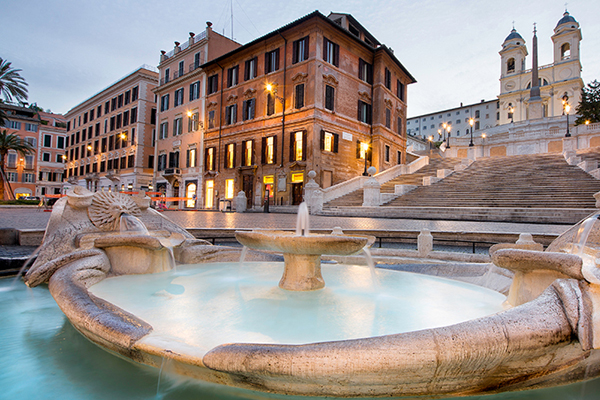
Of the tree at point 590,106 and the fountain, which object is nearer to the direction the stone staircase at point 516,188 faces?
the fountain

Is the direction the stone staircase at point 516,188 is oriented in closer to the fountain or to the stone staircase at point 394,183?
the fountain

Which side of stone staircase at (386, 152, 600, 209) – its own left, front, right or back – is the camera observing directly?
front

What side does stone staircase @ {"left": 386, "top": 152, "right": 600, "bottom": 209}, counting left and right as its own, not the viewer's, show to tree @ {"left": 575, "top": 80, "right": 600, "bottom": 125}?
back

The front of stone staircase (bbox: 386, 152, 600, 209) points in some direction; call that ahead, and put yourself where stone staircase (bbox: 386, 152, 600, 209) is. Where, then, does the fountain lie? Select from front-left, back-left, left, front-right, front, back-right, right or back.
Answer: front
